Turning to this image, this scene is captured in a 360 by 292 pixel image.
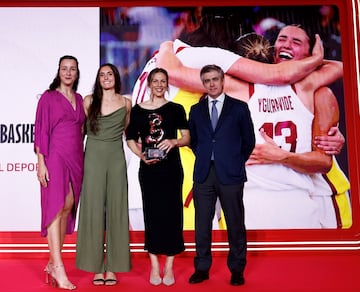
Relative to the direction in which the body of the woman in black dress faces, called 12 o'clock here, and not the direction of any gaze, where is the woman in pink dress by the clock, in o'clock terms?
The woman in pink dress is roughly at 3 o'clock from the woman in black dress.

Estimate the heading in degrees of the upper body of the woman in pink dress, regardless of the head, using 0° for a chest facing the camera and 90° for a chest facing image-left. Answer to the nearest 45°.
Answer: approximately 315°

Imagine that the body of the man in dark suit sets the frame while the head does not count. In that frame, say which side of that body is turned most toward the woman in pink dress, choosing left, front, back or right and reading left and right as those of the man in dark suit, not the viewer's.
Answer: right

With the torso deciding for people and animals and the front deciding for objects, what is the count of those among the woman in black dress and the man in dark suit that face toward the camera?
2

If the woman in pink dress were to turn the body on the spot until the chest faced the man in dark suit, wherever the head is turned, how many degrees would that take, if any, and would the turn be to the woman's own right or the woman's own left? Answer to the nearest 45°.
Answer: approximately 45° to the woman's own left
